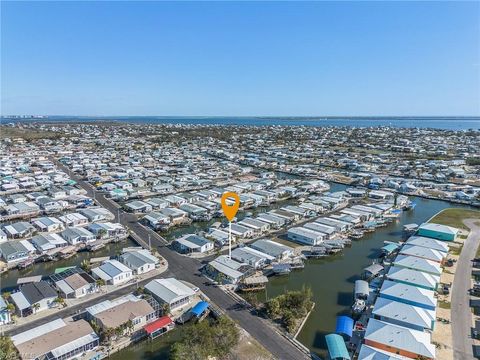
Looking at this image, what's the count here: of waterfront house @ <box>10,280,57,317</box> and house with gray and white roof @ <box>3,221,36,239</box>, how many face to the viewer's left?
0

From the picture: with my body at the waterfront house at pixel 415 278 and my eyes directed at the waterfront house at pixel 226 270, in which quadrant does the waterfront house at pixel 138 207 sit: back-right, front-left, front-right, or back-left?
front-right

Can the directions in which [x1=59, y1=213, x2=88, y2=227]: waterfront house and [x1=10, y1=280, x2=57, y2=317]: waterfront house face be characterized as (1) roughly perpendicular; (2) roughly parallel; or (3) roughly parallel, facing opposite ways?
roughly parallel

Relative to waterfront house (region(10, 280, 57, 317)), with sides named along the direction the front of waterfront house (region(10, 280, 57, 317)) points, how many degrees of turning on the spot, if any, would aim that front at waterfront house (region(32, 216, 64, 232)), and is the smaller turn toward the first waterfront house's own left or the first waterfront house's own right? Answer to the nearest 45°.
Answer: approximately 135° to the first waterfront house's own left

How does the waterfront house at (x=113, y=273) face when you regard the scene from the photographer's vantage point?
facing the viewer and to the right of the viewer

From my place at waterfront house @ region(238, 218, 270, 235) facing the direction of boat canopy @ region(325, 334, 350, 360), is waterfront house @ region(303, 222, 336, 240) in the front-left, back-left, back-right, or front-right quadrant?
front-left

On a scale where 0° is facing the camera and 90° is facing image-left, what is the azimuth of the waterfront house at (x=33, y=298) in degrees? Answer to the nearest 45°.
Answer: approximately 315°

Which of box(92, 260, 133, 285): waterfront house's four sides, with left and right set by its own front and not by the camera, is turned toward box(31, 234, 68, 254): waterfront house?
back

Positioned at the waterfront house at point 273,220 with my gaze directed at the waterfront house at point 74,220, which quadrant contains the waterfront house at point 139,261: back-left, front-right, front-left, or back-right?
front-left
